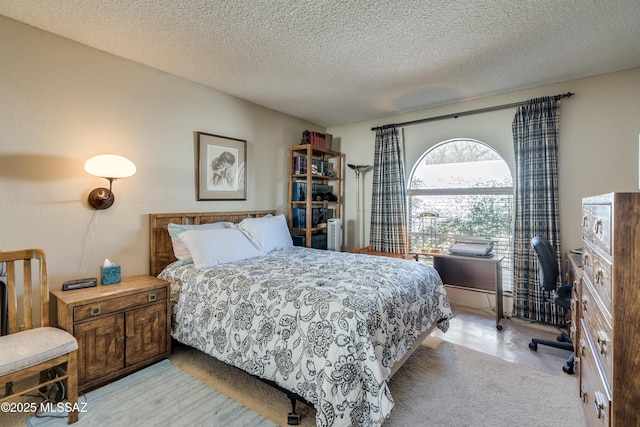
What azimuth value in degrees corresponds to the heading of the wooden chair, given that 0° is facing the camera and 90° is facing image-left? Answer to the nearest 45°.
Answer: approximately 315°

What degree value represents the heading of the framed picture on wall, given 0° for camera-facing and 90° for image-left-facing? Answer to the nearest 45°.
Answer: approximately 315°
